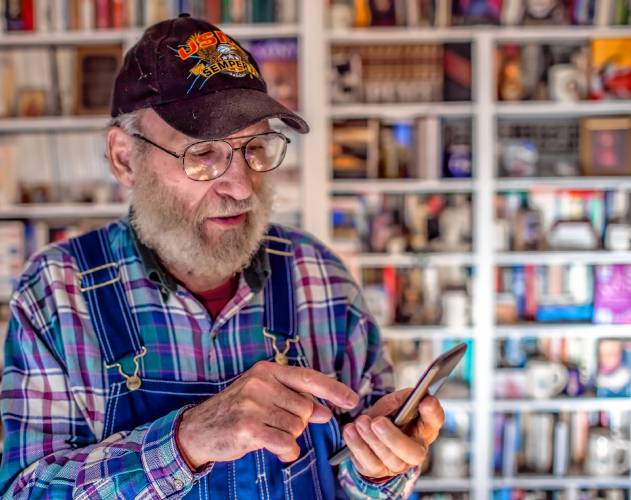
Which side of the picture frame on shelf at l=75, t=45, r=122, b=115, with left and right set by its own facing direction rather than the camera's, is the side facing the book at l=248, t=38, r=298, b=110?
left

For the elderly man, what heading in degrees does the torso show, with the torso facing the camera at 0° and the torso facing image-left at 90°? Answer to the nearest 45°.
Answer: approximately 315°

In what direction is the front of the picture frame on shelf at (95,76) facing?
toward the camera

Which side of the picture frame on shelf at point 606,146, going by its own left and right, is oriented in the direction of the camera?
front

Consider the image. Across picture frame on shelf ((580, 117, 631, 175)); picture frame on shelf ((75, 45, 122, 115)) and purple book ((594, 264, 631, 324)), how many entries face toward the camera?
3

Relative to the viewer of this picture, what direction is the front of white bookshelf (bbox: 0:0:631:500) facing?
facing the viewer

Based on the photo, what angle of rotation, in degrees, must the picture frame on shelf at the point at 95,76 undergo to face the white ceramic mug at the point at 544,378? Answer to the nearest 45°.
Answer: approximately 90° to its left

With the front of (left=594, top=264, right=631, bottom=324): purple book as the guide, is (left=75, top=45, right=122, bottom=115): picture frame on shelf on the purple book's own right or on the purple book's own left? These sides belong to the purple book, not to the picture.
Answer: on the purple book's own right

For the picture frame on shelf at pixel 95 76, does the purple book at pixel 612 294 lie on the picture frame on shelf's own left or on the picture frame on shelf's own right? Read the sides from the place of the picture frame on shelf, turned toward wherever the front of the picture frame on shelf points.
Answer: on the picture frame on shelf's own left

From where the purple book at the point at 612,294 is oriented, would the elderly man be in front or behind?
in front

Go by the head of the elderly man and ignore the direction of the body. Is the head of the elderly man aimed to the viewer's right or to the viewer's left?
to the viewer's right
